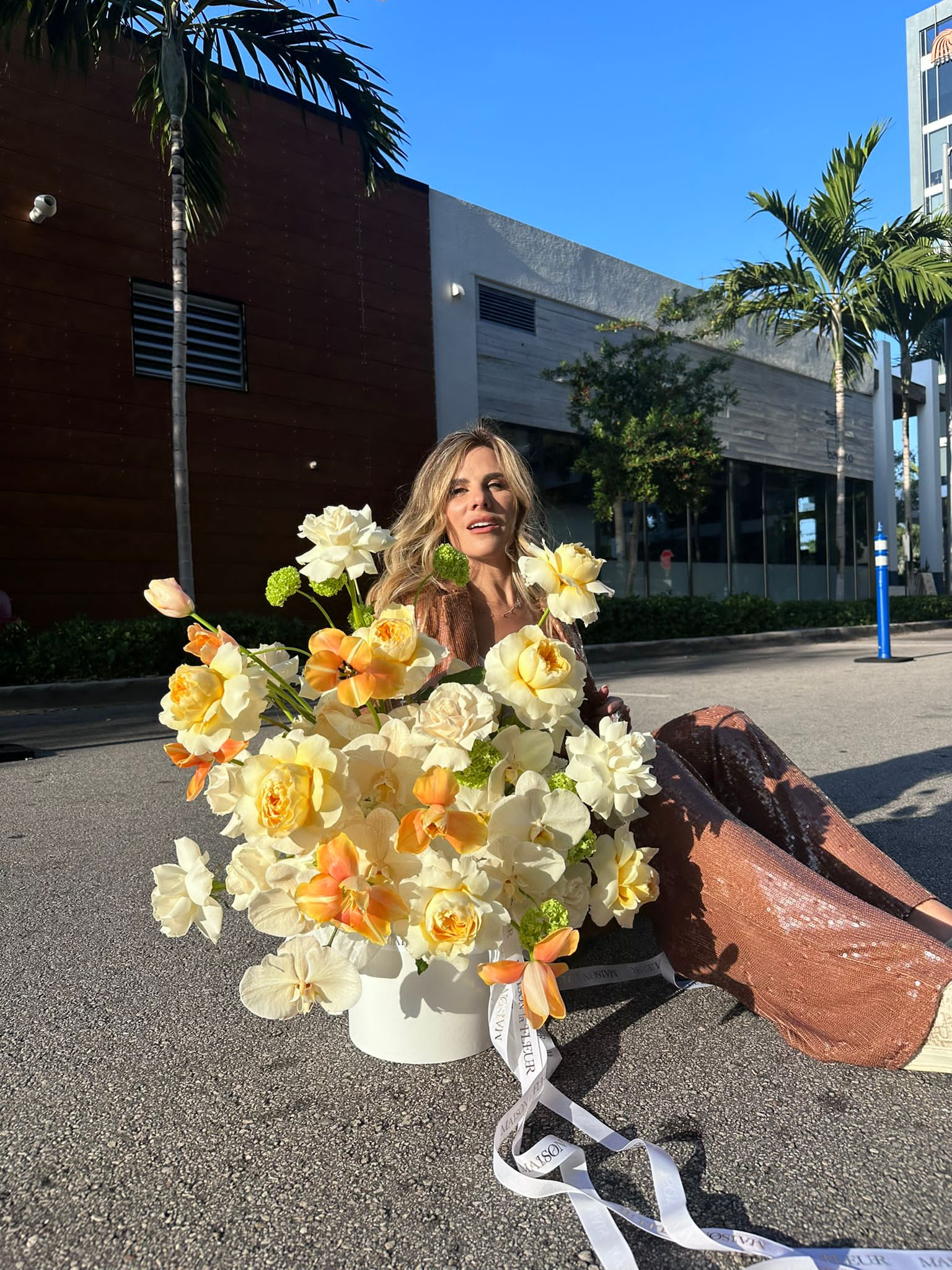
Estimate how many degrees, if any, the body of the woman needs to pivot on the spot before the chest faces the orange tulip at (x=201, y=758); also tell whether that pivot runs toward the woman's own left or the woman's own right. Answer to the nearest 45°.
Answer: approximately 90° to the woman's own right

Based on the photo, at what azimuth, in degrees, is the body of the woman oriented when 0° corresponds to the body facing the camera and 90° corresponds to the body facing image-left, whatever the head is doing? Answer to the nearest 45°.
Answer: approximately 315°

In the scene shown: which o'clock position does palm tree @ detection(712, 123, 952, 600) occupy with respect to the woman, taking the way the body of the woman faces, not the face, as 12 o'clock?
The palm tree is roughly at 8 o'clock from the woman.

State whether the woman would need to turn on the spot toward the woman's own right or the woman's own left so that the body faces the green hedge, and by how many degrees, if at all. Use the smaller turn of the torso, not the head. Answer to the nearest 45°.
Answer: approximately 180°

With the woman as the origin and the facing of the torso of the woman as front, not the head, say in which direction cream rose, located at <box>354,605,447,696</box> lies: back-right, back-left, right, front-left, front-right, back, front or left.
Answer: right

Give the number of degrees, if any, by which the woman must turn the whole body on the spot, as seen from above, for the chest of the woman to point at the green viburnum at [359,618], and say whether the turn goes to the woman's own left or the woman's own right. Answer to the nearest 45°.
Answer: approximately 90° to the woman's own right

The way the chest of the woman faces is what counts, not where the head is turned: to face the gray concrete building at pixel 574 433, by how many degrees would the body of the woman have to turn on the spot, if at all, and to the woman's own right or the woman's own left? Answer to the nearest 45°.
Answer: approximately 135° to the woman's own left

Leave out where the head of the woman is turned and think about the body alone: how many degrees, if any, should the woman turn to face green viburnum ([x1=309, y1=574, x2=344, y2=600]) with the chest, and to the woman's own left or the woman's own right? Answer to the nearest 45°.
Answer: approximately 90° to the woman's own right

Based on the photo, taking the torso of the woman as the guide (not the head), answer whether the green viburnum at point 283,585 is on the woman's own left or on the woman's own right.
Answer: on the woman's own right

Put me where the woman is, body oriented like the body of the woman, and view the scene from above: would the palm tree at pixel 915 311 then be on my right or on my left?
on my left

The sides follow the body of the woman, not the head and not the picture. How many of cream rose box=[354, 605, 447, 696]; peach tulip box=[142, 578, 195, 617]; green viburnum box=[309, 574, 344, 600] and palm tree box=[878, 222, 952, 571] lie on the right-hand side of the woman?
3

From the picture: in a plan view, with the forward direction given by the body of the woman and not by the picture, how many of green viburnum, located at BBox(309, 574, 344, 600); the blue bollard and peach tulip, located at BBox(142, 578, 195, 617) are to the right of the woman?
2

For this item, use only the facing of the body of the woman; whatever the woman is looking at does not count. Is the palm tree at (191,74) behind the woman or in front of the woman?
behind
